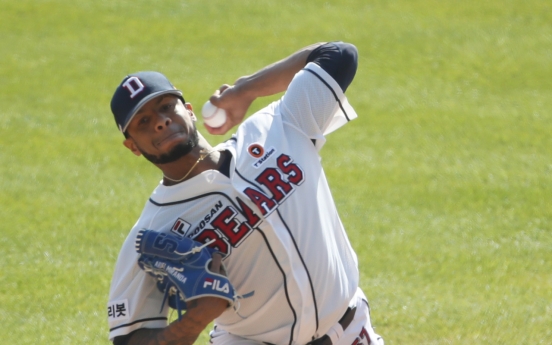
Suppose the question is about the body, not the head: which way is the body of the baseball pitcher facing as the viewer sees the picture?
toward the camera
